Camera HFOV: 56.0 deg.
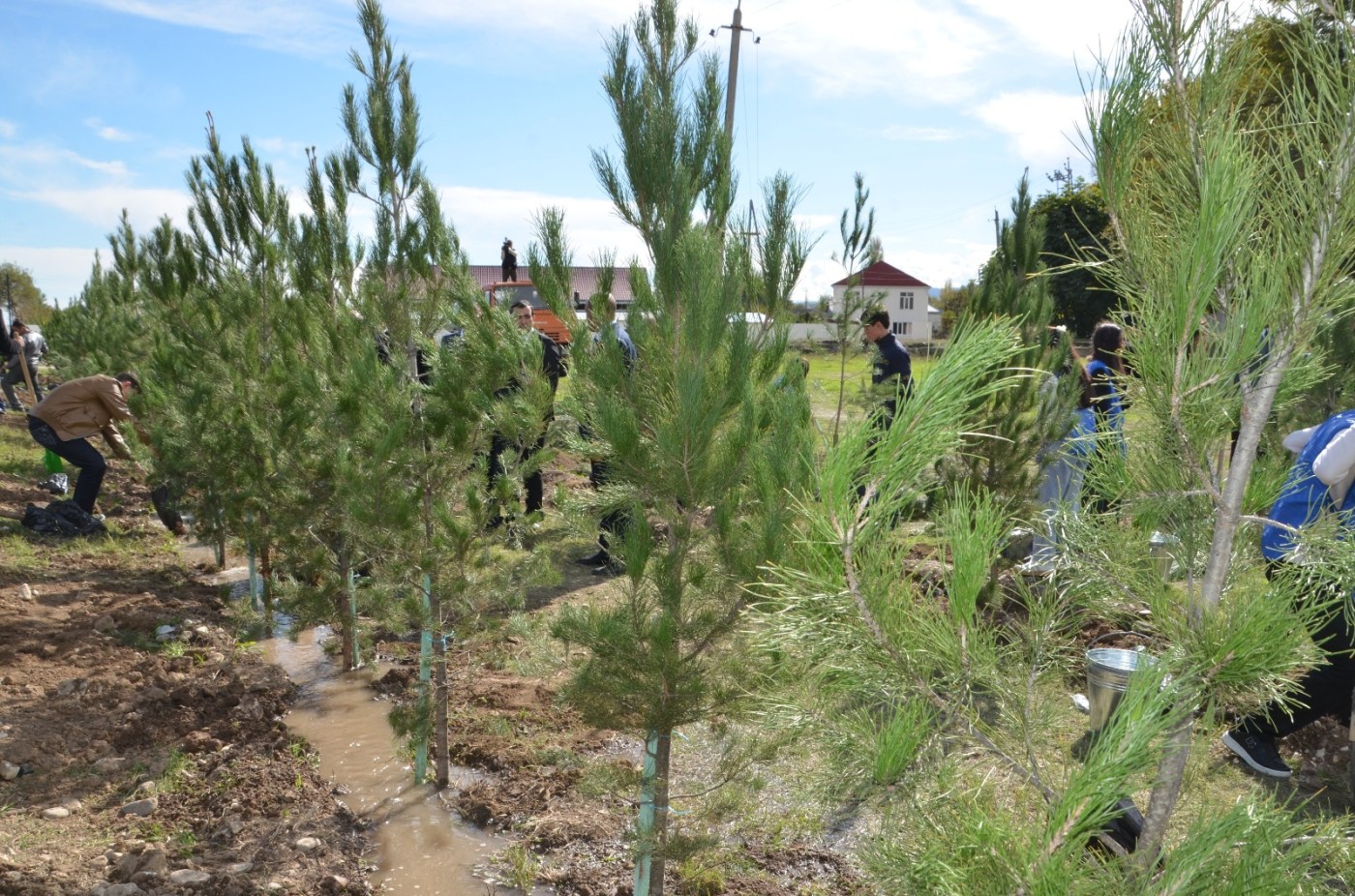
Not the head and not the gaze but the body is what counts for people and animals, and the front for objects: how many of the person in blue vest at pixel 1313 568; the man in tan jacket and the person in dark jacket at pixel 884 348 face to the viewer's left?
1

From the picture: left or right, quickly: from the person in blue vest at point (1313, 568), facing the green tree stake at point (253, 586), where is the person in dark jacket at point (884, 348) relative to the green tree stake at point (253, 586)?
right

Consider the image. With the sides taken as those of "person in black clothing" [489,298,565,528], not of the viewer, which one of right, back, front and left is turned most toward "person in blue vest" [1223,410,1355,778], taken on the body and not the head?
front

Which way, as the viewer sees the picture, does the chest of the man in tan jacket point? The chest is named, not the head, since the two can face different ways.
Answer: to the viewer's right

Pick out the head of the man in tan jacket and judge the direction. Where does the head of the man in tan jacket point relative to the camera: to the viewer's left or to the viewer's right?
to the viewer's right

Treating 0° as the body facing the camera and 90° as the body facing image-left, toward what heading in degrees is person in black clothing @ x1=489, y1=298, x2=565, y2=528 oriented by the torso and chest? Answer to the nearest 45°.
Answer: approximately 45°

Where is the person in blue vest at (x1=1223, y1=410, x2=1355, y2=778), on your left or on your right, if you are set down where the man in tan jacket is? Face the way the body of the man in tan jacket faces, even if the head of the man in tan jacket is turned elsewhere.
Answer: on your right

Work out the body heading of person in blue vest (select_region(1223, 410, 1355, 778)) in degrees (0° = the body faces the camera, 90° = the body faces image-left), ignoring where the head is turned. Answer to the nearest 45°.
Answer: approximately 270°

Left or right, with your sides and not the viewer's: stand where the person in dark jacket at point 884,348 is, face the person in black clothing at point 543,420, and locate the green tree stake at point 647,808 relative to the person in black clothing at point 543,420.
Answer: left
